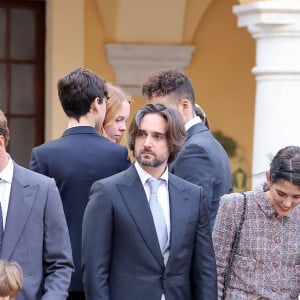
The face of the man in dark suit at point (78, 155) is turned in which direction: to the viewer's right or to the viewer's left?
to the viewer's right

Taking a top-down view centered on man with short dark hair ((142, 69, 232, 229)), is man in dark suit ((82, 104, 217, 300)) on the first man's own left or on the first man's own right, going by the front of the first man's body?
on the first man's own left

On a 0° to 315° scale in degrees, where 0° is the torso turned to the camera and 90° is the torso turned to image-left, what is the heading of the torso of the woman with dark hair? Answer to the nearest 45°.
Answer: approximately 0°

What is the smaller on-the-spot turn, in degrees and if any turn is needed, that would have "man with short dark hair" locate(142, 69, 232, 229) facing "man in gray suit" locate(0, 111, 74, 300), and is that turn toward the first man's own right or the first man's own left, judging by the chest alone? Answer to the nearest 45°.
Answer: approximately 45° to the first man's own left

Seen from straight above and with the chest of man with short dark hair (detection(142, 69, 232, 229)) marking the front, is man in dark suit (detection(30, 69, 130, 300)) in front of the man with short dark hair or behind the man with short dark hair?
in front

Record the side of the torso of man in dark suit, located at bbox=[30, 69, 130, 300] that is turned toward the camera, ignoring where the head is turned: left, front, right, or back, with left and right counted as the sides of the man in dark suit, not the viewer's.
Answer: back

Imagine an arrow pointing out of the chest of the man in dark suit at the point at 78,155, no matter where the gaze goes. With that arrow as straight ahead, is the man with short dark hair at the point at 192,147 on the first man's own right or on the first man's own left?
on the first man's own right

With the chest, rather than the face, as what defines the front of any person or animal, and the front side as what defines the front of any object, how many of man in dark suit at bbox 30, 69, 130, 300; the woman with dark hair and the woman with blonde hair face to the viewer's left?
0

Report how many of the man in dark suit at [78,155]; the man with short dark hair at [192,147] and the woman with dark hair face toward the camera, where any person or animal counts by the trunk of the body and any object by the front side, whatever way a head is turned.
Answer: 1

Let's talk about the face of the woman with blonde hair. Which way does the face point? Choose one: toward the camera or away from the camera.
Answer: toward the camera

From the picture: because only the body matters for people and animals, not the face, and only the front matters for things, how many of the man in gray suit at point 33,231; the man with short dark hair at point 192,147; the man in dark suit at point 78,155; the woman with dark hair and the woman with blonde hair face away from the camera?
2
